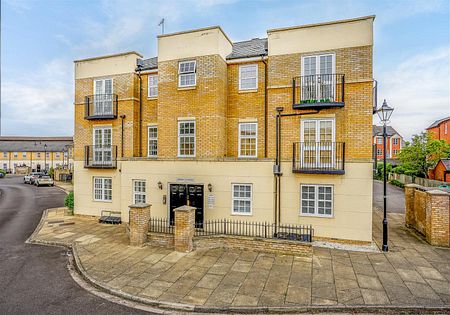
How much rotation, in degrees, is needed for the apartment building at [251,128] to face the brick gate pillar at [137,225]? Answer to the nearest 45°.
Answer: approximately 90° to its right

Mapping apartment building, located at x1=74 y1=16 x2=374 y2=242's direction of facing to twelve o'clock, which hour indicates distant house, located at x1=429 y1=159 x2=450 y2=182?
The distant house is roughly at 8 o'clock from the apartment building.

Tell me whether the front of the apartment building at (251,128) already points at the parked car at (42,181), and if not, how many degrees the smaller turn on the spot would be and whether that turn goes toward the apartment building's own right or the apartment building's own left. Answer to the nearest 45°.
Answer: approximately 135° to the apartment building's own right

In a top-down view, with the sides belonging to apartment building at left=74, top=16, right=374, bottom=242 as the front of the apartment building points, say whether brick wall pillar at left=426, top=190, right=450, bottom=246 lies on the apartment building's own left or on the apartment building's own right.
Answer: on the apartment building's own left

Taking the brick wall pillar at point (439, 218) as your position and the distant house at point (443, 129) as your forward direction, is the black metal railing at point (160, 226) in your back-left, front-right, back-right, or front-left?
back-left

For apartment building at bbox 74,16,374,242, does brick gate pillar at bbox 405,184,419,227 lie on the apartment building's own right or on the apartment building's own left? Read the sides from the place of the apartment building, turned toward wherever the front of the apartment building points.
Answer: on the apartment building's own left

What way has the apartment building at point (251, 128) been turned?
toward the camera

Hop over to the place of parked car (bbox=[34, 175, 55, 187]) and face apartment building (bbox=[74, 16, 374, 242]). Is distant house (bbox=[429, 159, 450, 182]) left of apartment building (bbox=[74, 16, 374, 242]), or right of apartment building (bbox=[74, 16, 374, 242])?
left
